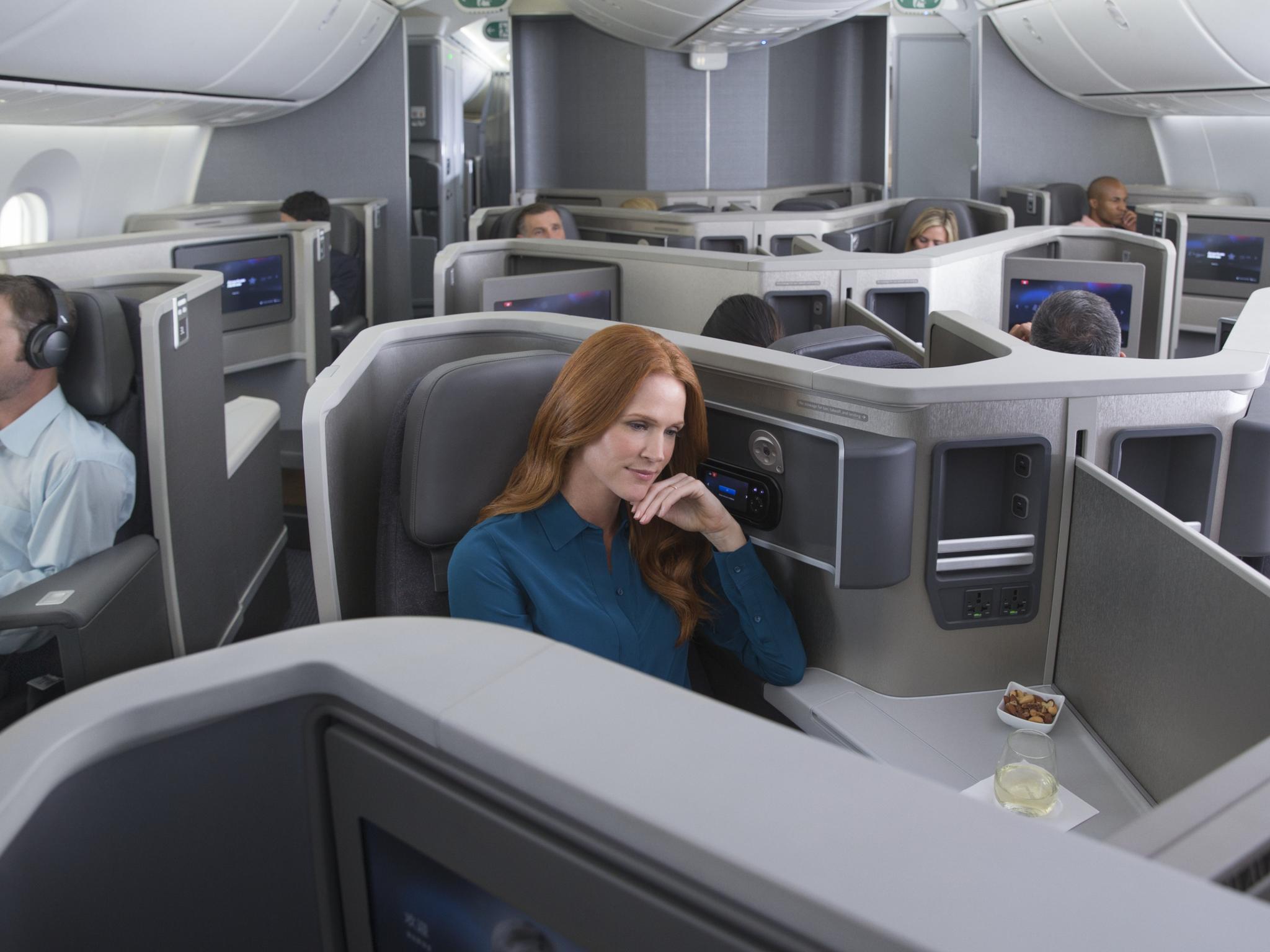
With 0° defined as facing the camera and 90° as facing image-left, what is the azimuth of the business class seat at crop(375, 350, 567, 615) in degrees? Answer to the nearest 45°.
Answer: approximately 315°

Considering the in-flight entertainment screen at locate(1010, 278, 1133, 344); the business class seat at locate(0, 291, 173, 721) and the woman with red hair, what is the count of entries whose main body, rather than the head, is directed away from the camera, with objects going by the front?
0

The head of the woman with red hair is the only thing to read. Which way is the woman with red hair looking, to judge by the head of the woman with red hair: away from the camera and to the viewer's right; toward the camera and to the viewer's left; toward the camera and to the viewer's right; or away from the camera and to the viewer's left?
toward the camera and to the viewer's right

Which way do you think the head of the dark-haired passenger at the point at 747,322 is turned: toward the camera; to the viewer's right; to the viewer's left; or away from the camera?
away from the camera

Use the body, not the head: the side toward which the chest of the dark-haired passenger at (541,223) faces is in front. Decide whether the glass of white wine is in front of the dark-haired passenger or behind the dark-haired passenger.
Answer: in front

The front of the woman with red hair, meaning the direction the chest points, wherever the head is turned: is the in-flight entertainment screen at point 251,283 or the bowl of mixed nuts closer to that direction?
the bowl of mixed nuts

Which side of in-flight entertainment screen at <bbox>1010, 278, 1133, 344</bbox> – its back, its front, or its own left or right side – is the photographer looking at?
front

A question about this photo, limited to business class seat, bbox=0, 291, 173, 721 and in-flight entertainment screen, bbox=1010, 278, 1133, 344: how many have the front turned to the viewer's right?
0

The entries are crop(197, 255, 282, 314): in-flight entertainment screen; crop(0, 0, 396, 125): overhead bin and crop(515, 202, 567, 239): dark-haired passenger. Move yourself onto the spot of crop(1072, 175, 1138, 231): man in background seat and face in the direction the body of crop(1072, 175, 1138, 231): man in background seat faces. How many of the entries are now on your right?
3

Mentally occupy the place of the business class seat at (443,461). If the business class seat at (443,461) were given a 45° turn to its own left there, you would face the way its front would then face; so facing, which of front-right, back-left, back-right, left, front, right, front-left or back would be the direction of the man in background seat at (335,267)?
left

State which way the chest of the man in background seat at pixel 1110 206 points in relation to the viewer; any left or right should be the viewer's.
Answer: facing the viewer and to the right of the viewer

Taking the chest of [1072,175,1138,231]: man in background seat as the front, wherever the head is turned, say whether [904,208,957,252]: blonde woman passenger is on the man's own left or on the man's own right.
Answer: on the man's own right

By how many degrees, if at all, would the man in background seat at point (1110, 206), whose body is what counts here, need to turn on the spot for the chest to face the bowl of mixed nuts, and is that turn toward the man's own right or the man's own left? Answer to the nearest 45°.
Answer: approximately 45° to the man's own right

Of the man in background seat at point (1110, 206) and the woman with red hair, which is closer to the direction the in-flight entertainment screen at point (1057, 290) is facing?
the woman with red hair

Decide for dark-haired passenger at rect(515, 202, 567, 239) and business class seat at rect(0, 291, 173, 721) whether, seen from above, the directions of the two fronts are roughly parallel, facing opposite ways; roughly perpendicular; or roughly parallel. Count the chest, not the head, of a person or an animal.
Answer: roughly perpendicular

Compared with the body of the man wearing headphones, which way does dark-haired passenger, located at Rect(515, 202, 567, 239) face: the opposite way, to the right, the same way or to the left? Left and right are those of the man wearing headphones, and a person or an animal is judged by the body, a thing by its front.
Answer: to the left

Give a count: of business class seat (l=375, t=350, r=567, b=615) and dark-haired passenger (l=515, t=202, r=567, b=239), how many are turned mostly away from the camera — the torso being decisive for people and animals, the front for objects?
0
